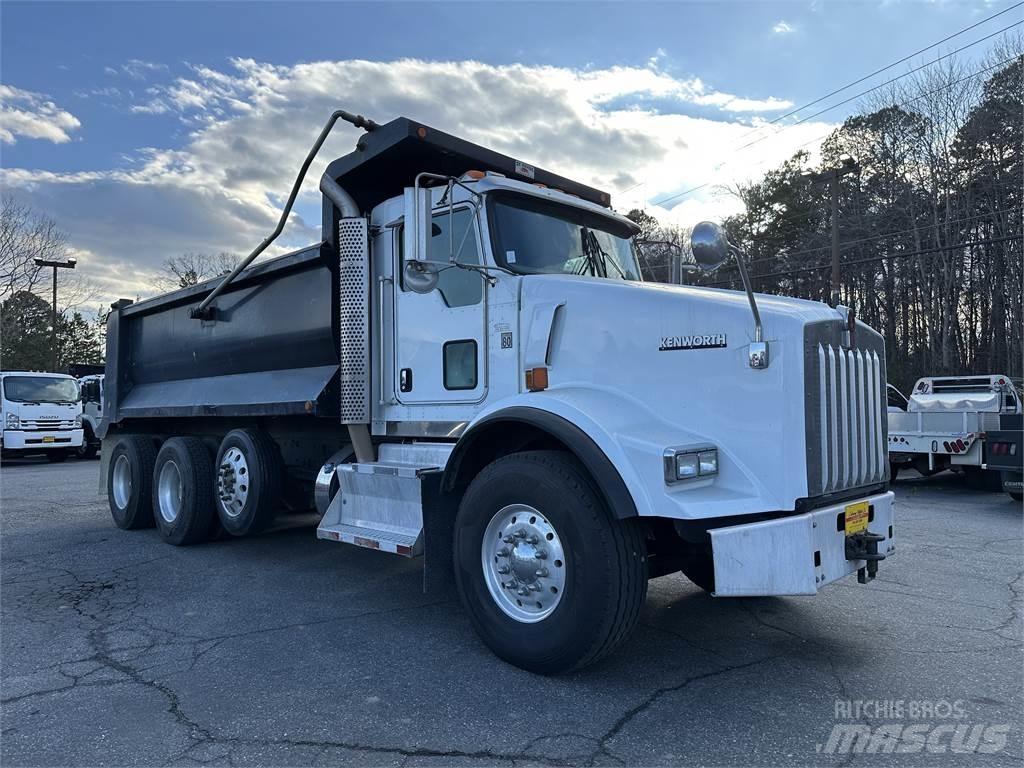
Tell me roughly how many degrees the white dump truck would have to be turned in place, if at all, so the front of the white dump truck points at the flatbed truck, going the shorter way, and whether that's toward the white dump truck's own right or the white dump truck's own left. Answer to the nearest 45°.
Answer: approximately 90° to the white dump truck's own left

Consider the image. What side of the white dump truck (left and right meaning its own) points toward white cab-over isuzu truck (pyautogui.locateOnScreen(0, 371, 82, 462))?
back

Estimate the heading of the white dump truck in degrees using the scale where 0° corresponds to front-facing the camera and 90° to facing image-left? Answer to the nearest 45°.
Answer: approximately 315°

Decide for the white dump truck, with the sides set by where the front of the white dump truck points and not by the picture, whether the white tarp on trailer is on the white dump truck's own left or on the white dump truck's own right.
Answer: on the white dump truck's own left

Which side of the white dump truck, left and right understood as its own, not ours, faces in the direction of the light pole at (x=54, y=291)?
back
